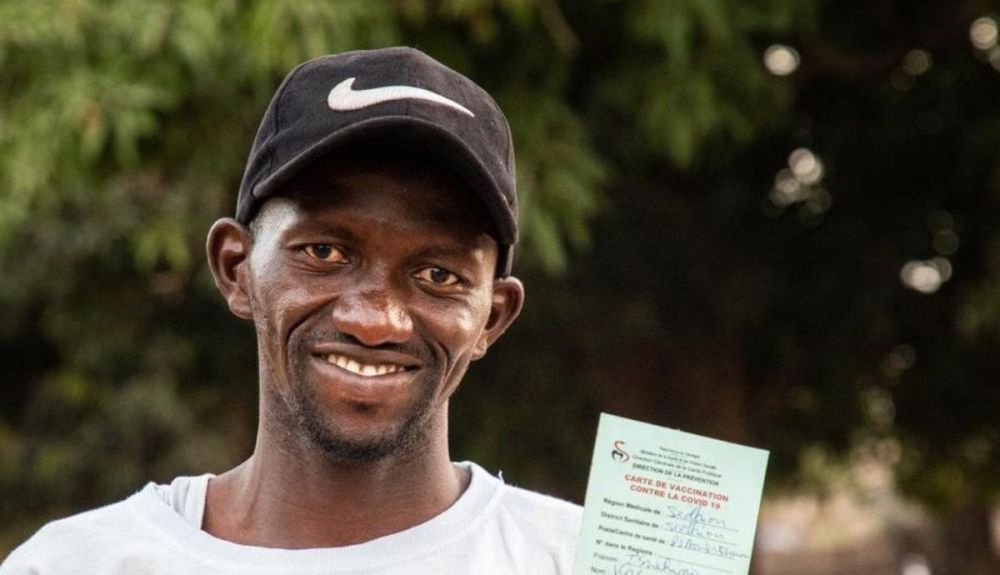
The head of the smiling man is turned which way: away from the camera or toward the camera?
toward the camera

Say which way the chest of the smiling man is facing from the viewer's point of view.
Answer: toward the camera
